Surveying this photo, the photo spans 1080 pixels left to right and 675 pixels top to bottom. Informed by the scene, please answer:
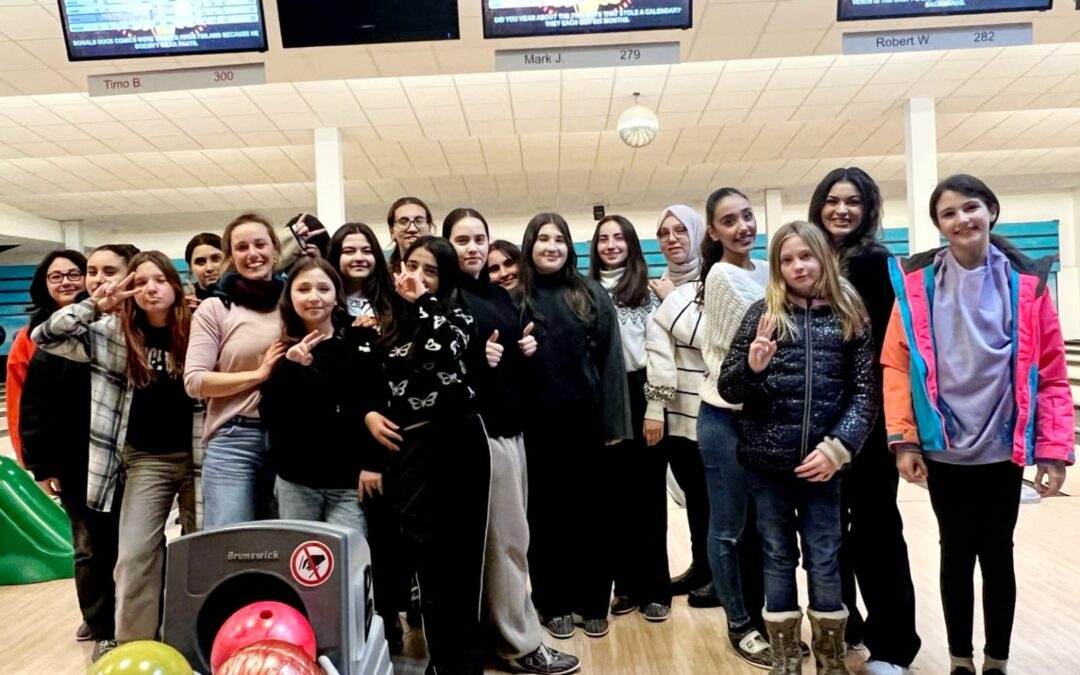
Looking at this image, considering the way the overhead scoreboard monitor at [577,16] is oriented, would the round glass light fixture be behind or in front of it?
behind

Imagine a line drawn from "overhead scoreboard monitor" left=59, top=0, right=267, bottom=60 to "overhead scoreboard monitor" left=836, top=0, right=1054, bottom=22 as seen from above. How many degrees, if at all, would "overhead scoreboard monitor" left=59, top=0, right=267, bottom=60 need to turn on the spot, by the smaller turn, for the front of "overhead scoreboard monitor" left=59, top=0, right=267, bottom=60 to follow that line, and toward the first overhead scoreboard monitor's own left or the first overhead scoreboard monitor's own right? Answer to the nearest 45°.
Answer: approximately 45° to the first overhead scoreboard monitor's own left

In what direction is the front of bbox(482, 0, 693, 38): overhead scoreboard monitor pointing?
toward the camera

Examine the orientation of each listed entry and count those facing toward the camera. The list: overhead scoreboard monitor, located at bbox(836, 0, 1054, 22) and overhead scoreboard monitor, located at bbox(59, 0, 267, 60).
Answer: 2

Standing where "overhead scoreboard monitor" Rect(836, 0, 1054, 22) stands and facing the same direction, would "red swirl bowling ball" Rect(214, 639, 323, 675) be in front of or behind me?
in front

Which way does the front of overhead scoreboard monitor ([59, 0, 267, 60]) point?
toward the camera

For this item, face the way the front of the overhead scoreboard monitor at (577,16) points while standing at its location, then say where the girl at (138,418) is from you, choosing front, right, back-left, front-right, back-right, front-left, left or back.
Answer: front-right

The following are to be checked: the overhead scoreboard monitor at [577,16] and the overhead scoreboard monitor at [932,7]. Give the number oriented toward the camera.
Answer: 2

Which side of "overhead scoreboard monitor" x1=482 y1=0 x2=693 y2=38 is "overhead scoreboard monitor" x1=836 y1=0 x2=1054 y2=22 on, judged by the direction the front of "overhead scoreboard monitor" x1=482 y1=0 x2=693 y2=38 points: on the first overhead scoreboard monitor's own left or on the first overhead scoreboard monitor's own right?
on the first overhead scoreboard monitor's own left

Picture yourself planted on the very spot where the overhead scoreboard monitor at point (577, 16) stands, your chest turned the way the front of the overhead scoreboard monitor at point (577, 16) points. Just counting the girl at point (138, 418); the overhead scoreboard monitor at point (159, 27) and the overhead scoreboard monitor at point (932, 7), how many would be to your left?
1

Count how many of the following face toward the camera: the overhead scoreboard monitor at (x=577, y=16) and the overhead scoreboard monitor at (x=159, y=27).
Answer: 2

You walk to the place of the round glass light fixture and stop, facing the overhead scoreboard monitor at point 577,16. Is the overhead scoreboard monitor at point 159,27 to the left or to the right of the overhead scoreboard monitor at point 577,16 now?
right

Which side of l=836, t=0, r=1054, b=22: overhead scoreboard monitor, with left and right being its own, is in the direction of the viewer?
front
